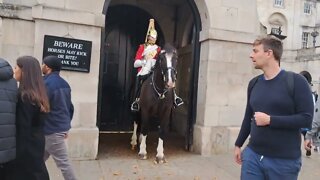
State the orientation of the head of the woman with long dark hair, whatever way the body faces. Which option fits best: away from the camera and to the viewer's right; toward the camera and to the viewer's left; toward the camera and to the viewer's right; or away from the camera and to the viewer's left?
away from the camera and to the viewer's left

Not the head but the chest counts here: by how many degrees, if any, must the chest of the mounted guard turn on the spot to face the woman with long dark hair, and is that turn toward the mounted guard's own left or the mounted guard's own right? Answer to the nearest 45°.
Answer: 0° — they already face them

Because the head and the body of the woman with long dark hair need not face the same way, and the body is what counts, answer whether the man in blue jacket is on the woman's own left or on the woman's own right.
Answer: on the woman's own right

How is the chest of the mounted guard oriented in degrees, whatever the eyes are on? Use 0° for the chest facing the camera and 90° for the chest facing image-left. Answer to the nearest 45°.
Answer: approximately 0°

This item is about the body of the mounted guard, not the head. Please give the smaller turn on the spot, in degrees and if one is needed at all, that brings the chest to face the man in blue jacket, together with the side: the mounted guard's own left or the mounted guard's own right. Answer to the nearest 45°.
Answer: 0° — they already face them
